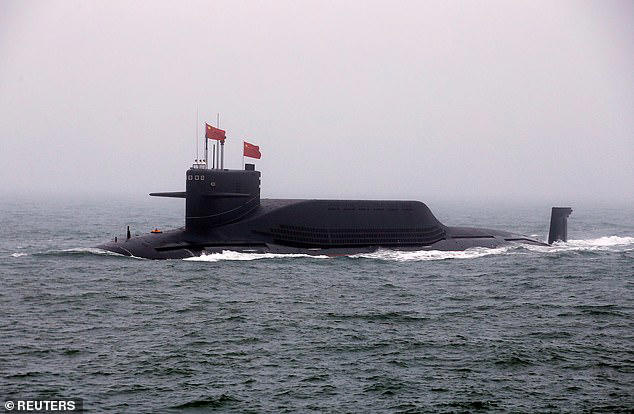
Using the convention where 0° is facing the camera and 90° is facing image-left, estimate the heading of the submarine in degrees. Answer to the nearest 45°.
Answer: approximately 45°
